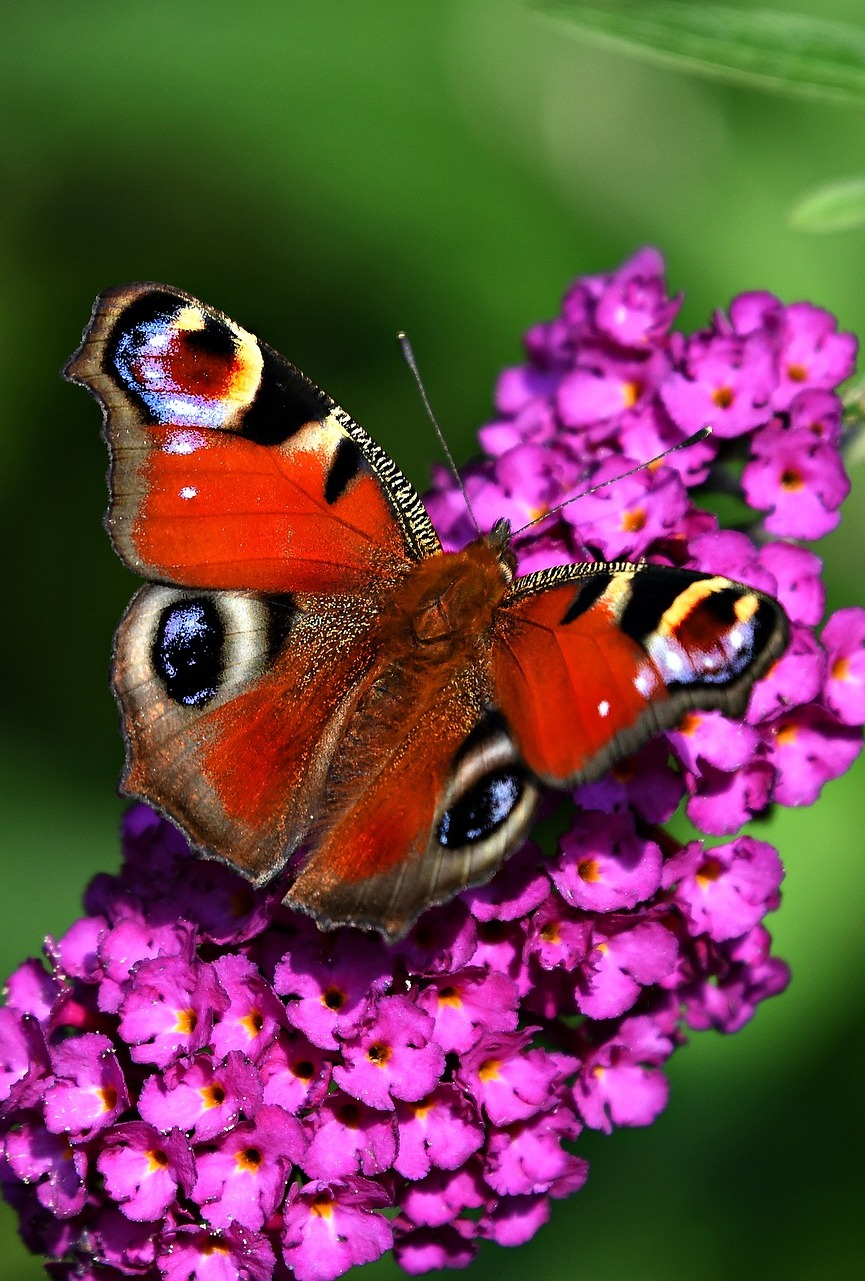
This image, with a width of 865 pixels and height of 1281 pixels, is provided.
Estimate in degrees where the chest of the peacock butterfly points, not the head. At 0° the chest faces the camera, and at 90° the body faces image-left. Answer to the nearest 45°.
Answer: approximately 225°

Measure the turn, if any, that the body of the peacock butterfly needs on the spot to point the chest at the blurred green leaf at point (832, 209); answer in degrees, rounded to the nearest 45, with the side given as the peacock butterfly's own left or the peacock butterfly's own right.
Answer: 0° — it already faces it

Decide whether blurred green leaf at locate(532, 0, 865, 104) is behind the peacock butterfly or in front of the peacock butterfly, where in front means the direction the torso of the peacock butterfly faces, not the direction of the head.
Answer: in front
